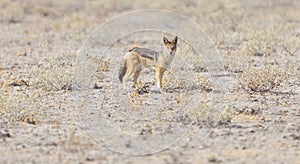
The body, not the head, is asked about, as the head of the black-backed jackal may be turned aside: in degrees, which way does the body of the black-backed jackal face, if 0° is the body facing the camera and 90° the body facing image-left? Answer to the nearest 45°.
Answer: approximately 270°

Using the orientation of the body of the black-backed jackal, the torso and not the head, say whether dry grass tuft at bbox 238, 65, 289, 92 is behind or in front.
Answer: in front

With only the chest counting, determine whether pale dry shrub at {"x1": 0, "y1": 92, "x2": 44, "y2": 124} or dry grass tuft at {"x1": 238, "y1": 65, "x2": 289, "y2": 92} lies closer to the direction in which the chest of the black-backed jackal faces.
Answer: the dry grass tuft

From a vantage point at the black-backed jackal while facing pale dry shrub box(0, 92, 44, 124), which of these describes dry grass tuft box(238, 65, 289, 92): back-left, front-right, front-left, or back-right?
back-left
